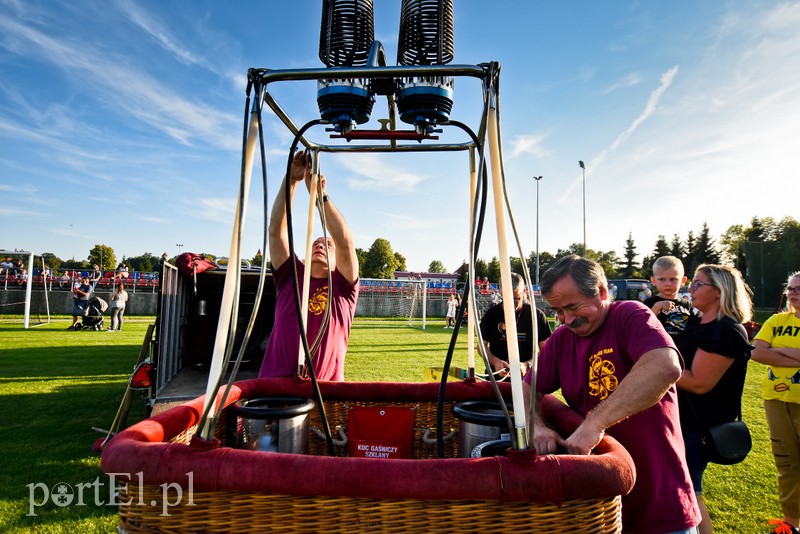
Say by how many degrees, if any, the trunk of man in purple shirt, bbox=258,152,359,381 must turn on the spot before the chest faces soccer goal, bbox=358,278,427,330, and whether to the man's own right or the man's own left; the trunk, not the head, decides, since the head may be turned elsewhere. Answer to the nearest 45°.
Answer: approximately 180°

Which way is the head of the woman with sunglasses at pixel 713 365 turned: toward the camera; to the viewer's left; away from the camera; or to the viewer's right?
to the viewer's left

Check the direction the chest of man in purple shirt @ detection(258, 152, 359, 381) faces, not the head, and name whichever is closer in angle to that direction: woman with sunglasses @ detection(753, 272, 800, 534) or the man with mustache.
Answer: the man with mustache

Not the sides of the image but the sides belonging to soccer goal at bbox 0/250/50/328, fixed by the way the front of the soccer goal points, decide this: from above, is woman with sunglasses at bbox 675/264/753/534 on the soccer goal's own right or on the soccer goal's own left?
on the soccer goal's own left

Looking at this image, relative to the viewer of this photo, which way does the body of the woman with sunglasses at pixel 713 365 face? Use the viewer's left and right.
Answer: facing to the left of the viewer

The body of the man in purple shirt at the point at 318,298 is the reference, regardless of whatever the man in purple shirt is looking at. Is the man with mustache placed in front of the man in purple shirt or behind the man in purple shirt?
in front

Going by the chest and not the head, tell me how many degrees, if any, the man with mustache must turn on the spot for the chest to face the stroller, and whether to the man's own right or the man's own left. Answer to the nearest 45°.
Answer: approximately 90° to the man's own right

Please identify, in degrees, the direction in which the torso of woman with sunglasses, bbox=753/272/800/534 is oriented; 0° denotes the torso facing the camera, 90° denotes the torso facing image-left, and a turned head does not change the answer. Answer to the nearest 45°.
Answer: approximately 45°
